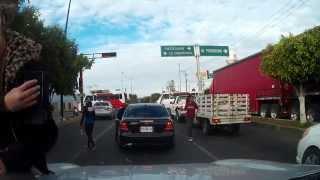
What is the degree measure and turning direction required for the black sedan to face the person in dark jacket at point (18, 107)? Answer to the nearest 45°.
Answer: approximately 180°

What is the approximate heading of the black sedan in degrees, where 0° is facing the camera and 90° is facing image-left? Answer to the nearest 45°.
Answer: approximately 180°

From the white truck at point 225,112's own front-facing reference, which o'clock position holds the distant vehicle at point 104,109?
The distant vehicle is roughly at 11 o'clock from the white truck.

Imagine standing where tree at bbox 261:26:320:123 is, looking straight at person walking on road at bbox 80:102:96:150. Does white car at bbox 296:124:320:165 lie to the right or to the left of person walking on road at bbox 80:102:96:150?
left

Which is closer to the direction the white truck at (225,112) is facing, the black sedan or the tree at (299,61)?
the tree

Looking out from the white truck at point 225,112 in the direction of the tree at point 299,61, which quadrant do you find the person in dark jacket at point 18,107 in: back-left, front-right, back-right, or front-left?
back-right

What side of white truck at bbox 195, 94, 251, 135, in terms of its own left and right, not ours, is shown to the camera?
back

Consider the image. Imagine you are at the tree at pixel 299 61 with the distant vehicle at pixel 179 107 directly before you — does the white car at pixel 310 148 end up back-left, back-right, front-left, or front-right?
back-left

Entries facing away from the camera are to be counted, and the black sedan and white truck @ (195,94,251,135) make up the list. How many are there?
2

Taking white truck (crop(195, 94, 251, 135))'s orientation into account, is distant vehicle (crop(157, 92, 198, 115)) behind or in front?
in front

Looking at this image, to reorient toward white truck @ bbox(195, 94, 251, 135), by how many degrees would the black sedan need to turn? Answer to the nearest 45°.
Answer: approximately 45° to its right

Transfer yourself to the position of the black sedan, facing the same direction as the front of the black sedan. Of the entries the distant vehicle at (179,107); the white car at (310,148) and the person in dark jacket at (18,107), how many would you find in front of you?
1

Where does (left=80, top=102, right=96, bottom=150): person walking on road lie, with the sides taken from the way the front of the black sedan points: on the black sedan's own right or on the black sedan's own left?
on the black sedan's own left

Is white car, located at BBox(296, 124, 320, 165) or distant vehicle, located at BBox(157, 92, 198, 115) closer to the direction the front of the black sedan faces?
the distant vehicle

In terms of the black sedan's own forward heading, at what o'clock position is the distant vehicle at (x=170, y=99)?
The distant vehicle is roughly at 12 o'clock from the black sedan.

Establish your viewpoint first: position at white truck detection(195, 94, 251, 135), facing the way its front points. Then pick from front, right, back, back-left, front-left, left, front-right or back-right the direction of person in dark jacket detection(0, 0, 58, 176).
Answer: back
